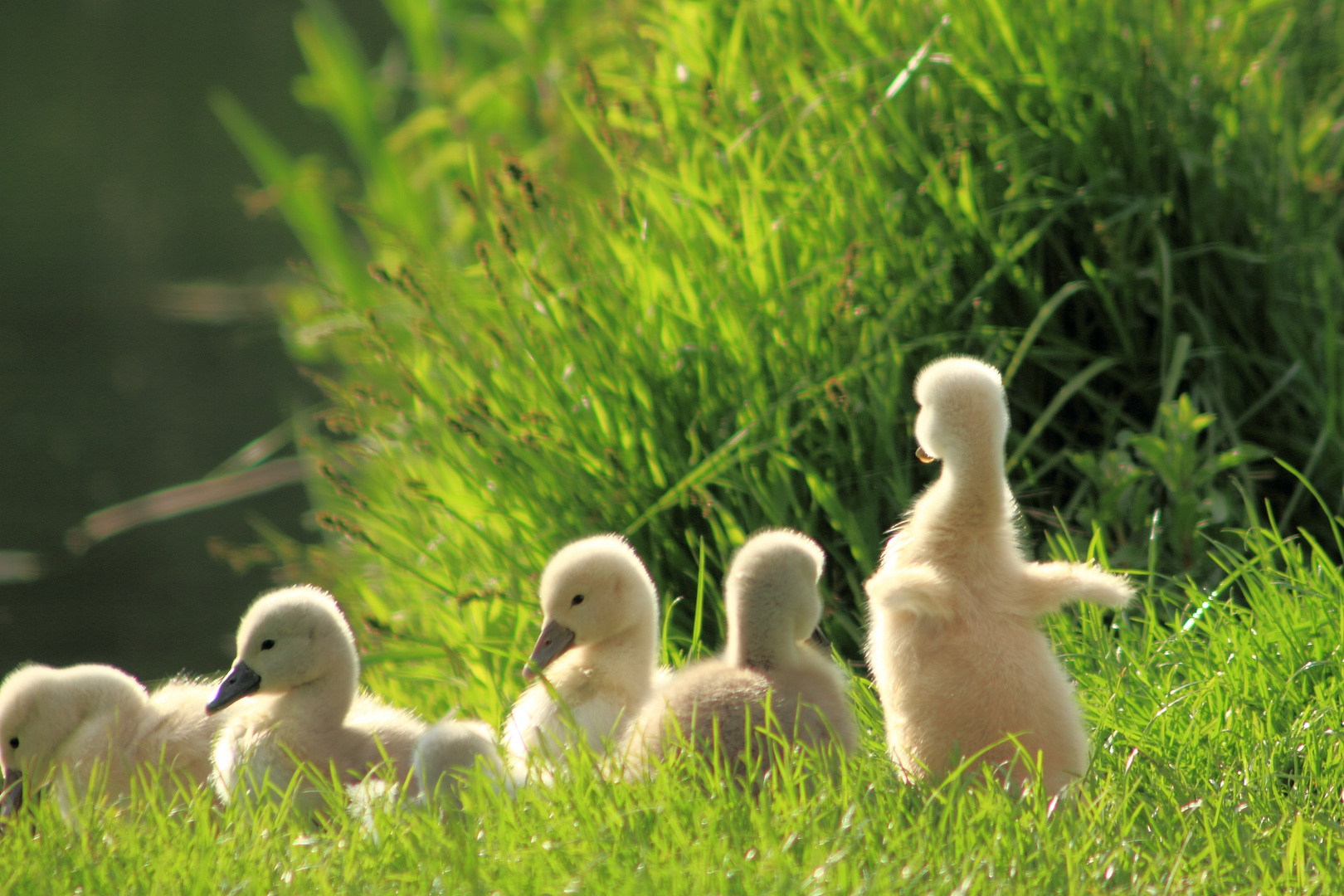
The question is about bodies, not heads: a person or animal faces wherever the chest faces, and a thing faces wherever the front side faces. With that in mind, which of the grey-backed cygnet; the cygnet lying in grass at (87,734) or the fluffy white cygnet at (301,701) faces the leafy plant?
the grey-backed cygnet

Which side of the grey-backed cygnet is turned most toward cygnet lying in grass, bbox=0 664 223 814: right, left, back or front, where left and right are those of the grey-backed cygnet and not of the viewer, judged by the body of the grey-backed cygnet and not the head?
left

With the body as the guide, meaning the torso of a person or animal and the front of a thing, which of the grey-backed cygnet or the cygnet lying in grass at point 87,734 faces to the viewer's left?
the cygnet lying in grass

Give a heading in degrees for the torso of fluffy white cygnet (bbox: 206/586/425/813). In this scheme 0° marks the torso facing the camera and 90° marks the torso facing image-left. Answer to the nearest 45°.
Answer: approximately 45°

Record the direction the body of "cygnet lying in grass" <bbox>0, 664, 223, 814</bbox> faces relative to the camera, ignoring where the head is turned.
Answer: to the viewer's left

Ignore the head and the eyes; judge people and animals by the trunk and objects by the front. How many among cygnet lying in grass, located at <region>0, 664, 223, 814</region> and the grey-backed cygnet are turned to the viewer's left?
1

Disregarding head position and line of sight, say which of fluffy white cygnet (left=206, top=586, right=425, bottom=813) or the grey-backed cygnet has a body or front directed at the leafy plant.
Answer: the grey-backed cygnet

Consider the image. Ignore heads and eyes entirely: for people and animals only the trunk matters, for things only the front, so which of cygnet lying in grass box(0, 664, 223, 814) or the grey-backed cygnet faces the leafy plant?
the grey-backed cygnet

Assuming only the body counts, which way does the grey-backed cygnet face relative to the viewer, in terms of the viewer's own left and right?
facing away from the viewer and to the right of the viewer

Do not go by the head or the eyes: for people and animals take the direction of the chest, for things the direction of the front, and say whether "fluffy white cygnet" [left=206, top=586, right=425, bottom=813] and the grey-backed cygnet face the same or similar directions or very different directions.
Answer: very different directions
